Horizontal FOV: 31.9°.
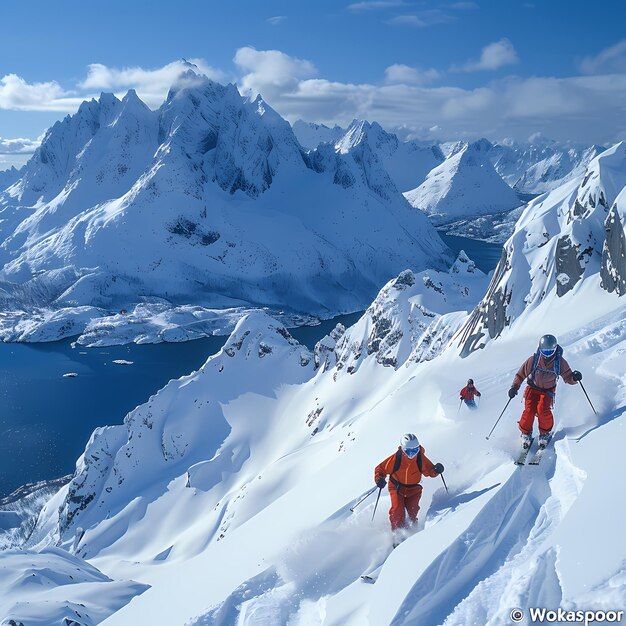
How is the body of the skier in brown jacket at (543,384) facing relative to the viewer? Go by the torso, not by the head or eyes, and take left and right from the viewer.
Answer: facing the viewer

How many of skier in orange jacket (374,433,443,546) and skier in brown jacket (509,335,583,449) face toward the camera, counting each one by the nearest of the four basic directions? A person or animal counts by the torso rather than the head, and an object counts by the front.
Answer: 2

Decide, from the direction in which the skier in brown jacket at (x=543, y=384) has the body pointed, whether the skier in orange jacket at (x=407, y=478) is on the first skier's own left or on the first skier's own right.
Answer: on the first skier's own right

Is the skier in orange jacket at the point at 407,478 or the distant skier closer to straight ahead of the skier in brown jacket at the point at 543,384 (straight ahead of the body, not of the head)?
the skier in orange jacket

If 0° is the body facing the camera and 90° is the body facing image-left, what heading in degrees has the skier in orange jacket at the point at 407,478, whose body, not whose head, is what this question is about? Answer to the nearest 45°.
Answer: approximately 0°
